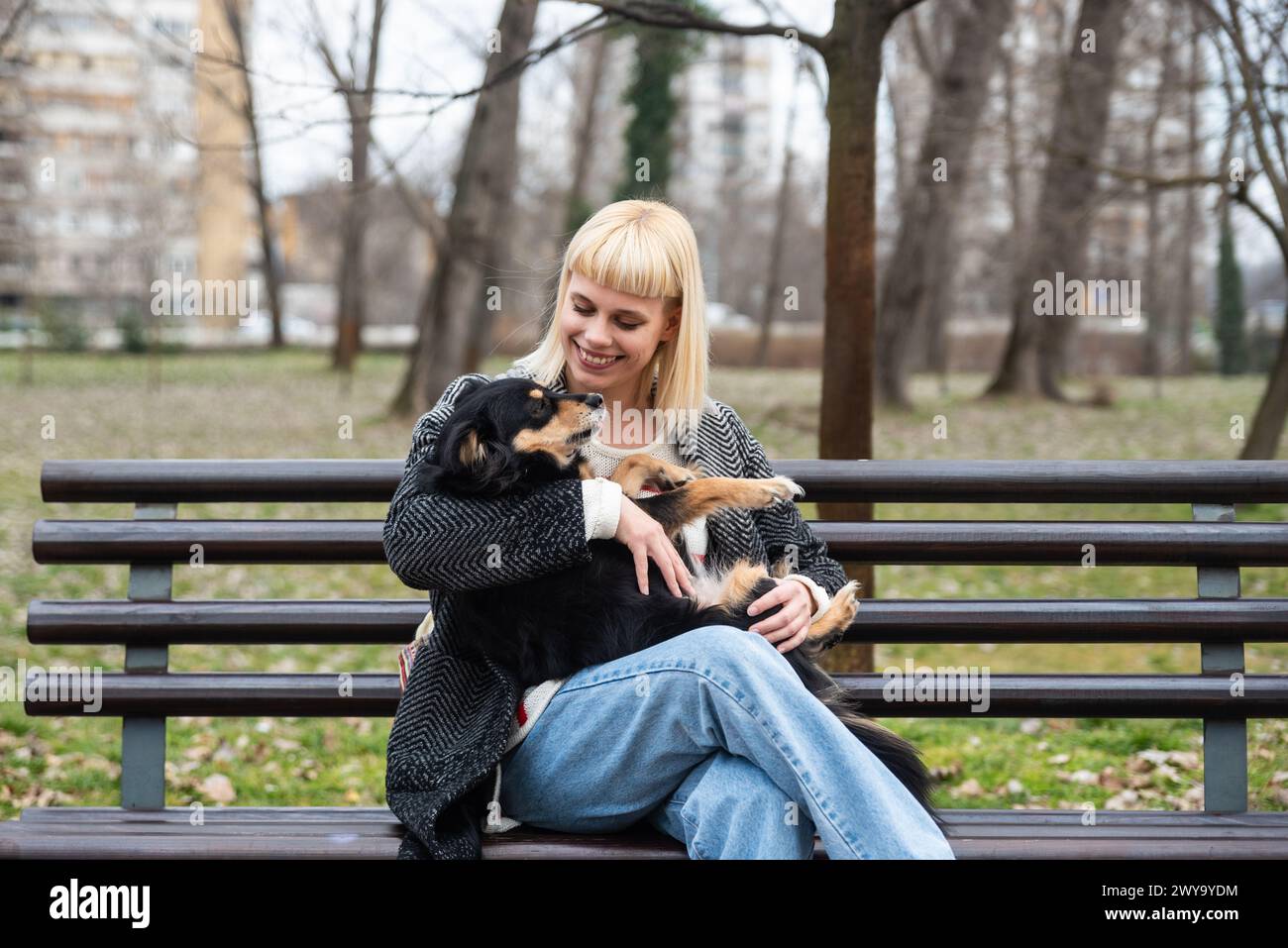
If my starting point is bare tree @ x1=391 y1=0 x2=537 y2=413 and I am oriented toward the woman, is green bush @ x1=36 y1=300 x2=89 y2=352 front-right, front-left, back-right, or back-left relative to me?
back-right

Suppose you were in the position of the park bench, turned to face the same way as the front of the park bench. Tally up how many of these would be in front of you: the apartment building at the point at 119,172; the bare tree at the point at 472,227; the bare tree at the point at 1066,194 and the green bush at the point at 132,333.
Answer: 0

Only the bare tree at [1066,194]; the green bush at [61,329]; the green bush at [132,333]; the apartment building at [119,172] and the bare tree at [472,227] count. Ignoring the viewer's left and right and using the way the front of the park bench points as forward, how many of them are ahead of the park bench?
0

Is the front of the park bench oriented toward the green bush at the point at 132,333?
no

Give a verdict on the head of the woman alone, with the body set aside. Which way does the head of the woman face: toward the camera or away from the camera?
toward the camera

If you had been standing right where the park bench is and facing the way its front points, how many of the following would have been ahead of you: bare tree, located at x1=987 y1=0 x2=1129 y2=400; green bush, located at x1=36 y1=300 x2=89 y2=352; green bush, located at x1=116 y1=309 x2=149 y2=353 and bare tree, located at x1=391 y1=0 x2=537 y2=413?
0

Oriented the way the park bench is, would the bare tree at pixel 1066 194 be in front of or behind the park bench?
behind

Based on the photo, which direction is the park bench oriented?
toward the camera

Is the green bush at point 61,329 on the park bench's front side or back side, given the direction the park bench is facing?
on the back side
